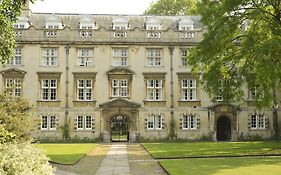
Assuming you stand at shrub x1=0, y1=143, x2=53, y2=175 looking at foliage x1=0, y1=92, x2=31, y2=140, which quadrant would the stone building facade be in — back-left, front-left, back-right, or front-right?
front-right

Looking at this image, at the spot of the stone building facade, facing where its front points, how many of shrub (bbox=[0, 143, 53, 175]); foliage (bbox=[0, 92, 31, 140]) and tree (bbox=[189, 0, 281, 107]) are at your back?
0

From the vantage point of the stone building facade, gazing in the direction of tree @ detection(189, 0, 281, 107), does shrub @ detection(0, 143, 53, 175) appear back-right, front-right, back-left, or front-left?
front-right

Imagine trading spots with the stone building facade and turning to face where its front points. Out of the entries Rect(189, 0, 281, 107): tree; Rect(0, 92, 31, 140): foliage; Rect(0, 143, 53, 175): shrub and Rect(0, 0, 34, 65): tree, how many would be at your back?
0

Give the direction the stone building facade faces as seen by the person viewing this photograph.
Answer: facing the viewer

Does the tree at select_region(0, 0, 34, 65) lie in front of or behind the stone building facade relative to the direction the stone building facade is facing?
in front

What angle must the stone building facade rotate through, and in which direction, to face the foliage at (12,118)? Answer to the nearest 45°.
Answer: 0° — it already faces it

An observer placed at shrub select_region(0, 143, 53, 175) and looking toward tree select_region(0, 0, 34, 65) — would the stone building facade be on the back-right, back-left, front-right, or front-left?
front-right

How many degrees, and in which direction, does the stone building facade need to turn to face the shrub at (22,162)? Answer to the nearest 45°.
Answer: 0° — it already faces it

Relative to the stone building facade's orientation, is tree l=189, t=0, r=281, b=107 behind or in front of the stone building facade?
in front

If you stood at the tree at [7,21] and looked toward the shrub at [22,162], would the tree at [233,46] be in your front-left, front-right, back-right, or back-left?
back-left

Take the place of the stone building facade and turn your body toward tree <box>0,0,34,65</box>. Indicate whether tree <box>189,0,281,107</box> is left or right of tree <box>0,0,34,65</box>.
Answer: left
